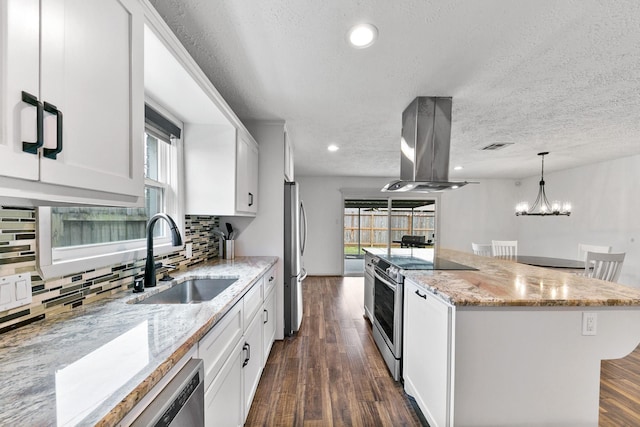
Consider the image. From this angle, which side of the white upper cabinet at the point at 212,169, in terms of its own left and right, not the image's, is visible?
right

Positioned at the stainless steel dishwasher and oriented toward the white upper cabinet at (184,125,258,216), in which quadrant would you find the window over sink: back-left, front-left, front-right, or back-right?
front-left

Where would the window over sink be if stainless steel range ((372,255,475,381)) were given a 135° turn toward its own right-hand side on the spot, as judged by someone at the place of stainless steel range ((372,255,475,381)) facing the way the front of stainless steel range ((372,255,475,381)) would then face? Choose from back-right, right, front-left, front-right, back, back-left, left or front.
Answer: back

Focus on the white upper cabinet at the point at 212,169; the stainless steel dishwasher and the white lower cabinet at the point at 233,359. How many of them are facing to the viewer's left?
0

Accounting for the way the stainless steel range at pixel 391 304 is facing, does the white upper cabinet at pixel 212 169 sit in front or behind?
in front

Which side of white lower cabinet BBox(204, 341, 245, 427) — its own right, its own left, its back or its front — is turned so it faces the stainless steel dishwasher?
right

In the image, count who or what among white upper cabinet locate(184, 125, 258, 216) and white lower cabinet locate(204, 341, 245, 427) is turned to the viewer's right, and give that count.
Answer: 2

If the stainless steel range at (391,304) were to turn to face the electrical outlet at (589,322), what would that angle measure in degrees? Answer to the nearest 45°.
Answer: approximately 135° to its left

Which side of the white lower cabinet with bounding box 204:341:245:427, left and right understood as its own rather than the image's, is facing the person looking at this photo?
right

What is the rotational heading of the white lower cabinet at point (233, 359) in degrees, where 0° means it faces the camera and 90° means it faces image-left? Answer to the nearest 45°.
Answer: approximately 270°

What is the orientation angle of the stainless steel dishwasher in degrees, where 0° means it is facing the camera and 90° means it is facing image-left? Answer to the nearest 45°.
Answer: approximately 315°
